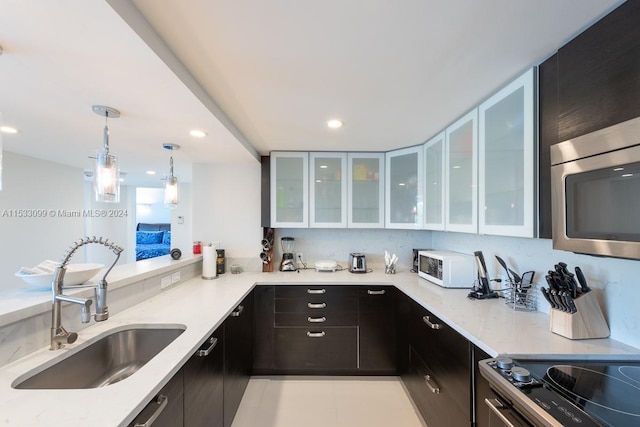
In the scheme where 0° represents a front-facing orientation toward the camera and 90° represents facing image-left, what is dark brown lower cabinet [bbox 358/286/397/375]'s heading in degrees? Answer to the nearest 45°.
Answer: approximately 0°

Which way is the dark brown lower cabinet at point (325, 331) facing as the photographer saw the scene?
facing the viewer

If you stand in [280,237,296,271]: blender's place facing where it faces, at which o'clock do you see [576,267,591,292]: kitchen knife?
The kitchen knife is roughly at 11 o'clock from the blender.

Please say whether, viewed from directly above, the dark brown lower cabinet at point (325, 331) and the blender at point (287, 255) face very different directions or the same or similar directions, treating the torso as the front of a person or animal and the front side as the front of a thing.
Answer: same or similar directions

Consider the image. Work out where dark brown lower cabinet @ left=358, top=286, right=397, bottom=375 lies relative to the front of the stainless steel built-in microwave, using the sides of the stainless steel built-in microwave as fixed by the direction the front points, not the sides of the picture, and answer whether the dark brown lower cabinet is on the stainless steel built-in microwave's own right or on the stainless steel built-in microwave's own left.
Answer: on the stainless steel built-in microwave's own right

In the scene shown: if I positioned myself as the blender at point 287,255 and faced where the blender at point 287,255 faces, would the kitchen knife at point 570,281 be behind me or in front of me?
in front

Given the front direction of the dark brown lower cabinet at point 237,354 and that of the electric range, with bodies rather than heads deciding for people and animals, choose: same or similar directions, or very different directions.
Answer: very different directions

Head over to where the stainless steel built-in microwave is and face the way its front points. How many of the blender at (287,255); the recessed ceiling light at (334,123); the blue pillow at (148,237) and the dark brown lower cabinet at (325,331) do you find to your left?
0

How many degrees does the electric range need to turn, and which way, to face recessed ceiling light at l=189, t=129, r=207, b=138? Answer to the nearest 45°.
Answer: approximately 45° to its right

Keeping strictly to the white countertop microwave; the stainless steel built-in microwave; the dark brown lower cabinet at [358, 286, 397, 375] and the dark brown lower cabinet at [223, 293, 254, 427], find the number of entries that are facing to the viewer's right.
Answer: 1

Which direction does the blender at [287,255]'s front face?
toward the camera

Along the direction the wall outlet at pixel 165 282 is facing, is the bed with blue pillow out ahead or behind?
behind

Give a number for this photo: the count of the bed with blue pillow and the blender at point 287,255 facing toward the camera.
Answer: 2

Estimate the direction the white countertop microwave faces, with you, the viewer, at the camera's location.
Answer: facing the viewer and to the left of the viewer

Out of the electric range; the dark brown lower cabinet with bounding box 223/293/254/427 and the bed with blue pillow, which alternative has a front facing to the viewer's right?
the dark brown lower cabinet

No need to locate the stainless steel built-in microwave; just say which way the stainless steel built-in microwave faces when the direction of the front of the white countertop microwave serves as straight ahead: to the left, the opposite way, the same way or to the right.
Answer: the same way

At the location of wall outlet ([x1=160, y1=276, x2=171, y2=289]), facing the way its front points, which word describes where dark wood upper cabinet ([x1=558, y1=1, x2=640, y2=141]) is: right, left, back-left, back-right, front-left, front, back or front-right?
front
